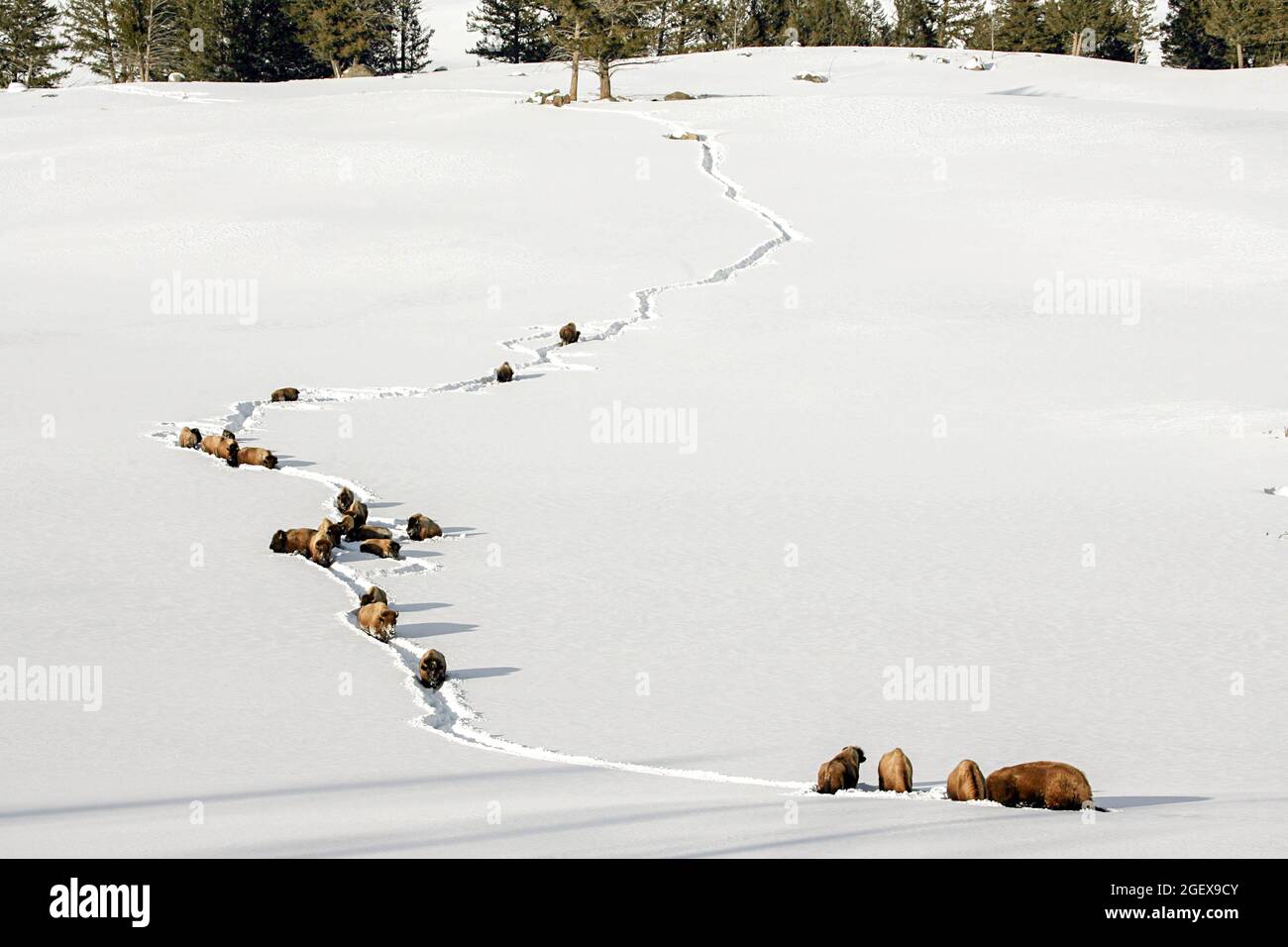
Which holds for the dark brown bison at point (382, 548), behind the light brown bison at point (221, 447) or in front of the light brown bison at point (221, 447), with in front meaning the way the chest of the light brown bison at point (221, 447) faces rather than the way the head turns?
in front

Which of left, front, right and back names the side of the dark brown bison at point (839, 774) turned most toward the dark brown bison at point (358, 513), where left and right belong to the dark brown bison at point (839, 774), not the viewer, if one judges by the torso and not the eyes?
left

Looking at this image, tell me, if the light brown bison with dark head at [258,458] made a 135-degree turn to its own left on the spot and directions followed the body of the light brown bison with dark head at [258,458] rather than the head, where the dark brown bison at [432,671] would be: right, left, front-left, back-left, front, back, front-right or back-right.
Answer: back-left

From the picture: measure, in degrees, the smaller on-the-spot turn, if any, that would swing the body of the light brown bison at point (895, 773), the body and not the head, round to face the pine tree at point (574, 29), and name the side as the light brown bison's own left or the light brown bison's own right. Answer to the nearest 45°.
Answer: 0° — it already faces it

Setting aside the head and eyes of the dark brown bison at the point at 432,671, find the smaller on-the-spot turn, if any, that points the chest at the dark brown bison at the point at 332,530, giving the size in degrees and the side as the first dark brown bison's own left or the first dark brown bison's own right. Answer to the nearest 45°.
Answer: approximately 180°

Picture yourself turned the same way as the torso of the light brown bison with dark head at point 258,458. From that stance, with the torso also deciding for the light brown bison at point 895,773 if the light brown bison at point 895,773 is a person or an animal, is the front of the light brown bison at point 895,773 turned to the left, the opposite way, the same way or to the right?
to the left

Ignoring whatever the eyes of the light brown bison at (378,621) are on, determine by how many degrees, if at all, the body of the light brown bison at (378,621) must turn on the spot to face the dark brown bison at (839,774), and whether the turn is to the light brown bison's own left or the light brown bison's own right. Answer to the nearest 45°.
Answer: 0° — it already faces it

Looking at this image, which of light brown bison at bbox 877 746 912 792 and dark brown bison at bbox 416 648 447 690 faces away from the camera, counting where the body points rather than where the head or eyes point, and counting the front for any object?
light brown bison at bbox 877 746 912 792

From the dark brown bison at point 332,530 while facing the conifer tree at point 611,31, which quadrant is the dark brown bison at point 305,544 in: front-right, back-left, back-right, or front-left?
back-left

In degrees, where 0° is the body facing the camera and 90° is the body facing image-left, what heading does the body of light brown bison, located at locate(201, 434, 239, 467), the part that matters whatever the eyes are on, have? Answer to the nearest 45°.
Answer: approximately 315°
